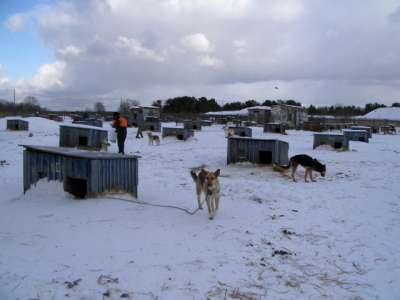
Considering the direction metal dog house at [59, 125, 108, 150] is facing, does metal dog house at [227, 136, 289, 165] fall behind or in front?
in front

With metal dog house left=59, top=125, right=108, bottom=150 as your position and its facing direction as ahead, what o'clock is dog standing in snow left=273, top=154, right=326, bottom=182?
The dog standing in snow is roughly at 11 o'clock from the metal dog house.

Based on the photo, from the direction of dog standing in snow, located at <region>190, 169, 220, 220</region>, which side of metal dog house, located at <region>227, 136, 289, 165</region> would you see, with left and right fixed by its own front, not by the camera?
front

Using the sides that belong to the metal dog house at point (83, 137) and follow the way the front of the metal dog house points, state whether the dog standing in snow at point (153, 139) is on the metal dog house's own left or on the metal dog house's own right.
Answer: on the metal dog house's own left

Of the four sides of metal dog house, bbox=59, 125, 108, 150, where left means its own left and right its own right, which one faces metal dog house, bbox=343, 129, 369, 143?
left

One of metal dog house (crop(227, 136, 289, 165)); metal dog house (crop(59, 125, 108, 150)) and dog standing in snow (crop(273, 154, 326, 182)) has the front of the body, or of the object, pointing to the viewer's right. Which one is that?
the dog standing in snow

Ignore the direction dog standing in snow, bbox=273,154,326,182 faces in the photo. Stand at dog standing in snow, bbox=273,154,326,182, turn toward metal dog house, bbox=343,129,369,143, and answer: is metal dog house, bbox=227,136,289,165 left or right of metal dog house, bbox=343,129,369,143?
left

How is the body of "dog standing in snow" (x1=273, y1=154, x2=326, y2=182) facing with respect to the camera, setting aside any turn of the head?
to the viewer's right

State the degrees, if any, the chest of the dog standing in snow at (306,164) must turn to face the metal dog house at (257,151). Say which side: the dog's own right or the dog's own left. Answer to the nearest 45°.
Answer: approximately 135° to the dog's own left
